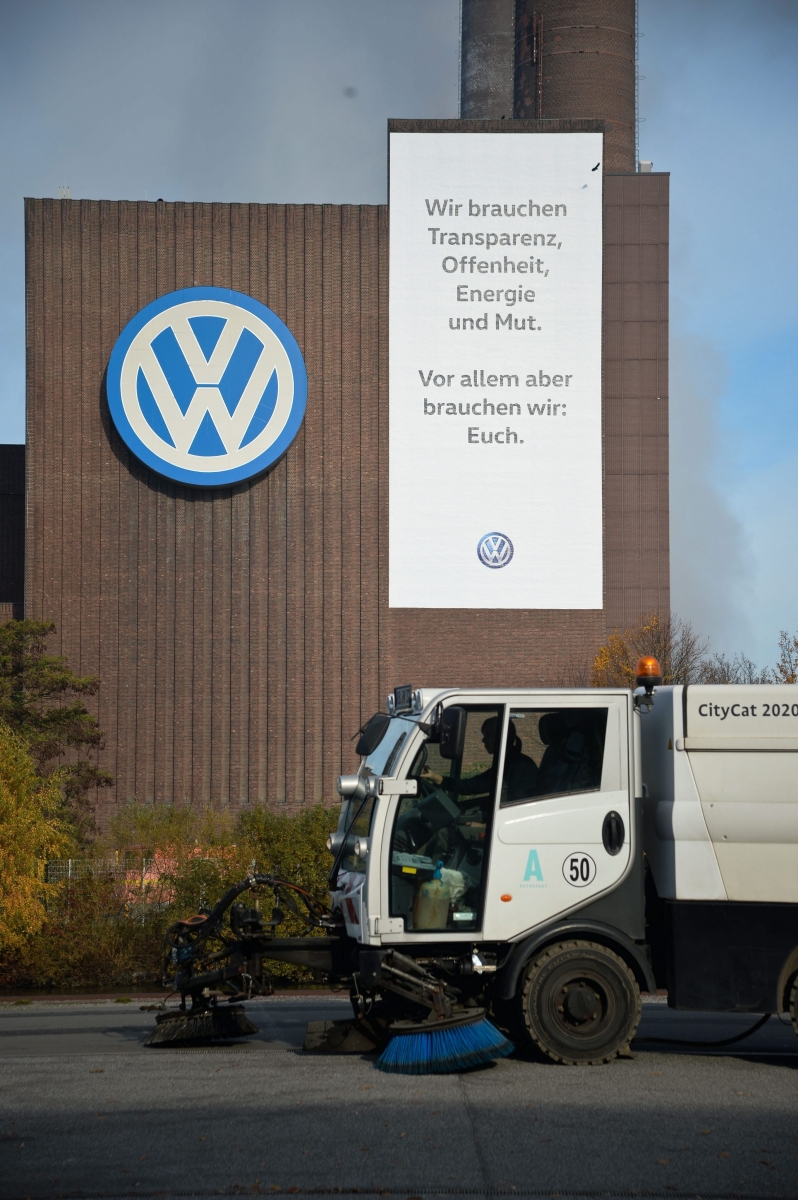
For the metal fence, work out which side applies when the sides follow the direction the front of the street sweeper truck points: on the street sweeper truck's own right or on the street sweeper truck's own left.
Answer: on the street sweeper truck's own right

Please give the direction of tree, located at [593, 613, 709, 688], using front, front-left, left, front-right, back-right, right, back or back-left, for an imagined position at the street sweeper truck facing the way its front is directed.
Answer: right

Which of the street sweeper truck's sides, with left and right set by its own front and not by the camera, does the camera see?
left

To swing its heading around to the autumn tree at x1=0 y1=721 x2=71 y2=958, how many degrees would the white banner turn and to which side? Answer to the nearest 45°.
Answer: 0° — it already faces it

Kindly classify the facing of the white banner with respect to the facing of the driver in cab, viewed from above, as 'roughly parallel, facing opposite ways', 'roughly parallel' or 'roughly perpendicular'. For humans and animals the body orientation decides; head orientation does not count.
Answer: roughly perpendicular

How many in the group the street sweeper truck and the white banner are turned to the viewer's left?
1

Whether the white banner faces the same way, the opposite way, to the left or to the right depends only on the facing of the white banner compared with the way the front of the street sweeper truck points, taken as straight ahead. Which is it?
to the left

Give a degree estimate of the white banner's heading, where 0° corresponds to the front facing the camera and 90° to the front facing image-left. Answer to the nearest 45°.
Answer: approximately 0°

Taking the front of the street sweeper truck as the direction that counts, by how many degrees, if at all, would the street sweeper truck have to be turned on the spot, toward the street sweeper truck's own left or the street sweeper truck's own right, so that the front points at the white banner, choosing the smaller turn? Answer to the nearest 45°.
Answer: approximately 90° to the street sweeper truck's own right

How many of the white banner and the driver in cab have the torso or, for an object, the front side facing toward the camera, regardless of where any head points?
1

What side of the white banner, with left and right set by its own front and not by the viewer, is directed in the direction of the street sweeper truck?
front

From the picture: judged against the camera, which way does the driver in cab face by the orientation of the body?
to the viewer's left

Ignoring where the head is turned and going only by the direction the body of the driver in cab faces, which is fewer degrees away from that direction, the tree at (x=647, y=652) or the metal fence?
the metal fence
